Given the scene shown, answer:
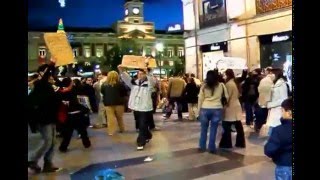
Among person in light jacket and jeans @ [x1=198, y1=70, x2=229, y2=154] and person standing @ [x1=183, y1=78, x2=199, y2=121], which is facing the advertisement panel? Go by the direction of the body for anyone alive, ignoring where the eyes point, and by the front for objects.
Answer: the person in light jacket and jeans

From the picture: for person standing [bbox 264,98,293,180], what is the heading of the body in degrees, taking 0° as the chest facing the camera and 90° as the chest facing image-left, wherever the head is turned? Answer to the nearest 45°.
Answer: approximately 135°

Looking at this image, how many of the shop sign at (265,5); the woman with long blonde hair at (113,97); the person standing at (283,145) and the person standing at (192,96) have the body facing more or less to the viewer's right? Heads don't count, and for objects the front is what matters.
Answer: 0

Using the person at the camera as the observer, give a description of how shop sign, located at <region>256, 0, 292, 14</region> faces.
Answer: facing the viewer and to the left of the viewer

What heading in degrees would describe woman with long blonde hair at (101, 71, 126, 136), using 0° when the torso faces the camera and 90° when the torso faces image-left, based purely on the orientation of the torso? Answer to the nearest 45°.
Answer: approximately 180°

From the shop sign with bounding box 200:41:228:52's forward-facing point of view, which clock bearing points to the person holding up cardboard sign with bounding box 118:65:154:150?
The person holding up cardboard sign is roughly at 11 o'clock from the shop sign.

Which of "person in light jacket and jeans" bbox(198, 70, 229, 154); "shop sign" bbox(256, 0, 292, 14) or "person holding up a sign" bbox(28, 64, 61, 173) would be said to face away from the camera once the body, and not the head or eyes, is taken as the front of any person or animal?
"person in light jacket and jeans" bbox(198, 70, 229, 154)
